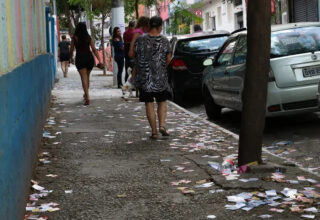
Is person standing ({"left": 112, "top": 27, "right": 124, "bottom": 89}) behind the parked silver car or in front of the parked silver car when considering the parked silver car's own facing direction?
in front

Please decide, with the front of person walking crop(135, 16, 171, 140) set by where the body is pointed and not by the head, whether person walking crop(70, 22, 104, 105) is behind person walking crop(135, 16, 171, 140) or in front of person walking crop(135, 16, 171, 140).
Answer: in front

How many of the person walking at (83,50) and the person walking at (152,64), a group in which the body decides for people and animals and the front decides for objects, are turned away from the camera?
2

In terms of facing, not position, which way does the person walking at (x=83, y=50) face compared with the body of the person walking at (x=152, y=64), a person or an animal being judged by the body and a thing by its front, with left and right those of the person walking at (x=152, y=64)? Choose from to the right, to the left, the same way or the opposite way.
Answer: the same way

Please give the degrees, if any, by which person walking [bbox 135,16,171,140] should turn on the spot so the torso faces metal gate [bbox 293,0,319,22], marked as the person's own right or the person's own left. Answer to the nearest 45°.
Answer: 0° — they already face it

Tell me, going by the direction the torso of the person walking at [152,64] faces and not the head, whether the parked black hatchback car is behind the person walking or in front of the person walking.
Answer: in front

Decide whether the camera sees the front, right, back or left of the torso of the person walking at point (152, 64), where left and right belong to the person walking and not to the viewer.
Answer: back

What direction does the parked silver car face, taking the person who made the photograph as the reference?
facing away from the viewer and to the left of the viewer

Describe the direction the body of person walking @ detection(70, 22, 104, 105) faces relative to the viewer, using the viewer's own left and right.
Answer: facing away from the viewer

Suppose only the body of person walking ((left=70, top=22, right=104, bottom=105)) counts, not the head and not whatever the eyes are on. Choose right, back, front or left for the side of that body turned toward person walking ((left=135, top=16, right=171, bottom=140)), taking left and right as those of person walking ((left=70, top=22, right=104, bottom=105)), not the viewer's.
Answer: back

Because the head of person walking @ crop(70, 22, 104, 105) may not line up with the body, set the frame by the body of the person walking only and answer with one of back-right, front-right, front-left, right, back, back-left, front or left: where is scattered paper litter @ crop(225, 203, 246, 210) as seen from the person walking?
back

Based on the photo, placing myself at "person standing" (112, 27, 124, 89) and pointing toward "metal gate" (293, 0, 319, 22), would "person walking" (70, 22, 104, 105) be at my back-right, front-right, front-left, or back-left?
back-right

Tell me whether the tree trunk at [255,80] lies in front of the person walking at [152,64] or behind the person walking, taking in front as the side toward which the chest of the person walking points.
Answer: behind

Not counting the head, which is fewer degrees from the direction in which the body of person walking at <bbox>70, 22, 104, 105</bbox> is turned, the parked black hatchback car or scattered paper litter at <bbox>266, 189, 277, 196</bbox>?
the parked black hatchback car

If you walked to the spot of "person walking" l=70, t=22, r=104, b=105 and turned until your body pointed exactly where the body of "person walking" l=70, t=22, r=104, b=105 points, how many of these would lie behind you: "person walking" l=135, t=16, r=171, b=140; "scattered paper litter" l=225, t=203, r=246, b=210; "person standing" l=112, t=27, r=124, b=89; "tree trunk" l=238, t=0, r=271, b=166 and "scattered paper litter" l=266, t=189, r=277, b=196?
4

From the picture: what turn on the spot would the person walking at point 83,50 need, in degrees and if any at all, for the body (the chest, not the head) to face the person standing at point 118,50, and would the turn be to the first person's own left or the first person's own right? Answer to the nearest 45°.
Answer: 0° — they already face them

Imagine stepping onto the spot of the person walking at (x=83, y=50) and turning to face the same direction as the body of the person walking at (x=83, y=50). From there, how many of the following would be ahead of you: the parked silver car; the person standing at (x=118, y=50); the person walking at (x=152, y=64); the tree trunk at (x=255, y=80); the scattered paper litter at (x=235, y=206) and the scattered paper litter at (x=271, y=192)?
1
